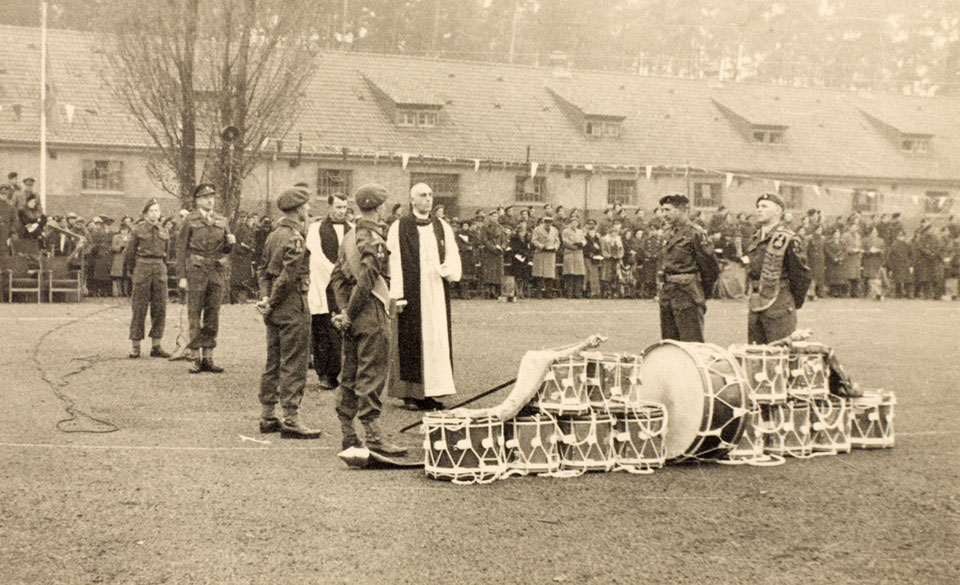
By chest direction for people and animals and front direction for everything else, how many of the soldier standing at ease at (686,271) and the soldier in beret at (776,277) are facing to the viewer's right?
0

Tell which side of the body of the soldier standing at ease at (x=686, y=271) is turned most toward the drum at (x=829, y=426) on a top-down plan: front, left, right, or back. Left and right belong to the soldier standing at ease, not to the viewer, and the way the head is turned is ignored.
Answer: left

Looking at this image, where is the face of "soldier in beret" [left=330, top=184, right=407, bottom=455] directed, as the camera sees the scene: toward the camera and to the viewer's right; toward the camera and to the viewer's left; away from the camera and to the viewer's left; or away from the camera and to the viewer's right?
away from the camera and to the viewer's right

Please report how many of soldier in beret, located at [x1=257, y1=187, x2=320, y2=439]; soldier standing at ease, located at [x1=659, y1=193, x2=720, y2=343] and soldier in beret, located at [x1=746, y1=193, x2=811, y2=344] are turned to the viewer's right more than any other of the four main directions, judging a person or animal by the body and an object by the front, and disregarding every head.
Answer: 1

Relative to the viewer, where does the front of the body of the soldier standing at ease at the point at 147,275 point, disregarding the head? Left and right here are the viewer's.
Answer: facing the viewer and to the right of the viewer

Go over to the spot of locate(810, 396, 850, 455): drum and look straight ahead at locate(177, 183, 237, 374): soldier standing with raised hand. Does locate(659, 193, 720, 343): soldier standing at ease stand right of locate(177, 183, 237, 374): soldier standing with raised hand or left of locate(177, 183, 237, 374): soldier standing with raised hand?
right

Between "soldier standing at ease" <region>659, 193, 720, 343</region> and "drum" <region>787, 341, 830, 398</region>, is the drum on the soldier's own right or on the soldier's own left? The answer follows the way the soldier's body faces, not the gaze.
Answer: on the soldier's own left

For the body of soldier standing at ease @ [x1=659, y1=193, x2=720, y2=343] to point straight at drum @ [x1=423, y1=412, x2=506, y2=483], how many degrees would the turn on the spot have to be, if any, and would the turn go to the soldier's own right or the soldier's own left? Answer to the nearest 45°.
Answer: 0° — they already face it

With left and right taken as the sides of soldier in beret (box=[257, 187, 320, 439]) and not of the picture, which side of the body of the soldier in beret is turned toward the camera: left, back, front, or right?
right

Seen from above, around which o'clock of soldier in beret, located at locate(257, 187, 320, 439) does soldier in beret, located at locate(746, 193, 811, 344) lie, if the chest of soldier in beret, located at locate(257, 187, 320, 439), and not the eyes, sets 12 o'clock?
soldier in beret, located at locate(746, 193, 811, 344) is roughly at 12 o'clock from soldier in beret, located at locate(257, 187, 320, 439).

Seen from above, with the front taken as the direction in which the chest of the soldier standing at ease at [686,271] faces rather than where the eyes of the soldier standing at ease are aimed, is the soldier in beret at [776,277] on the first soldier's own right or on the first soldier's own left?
on the first soldier's own left
